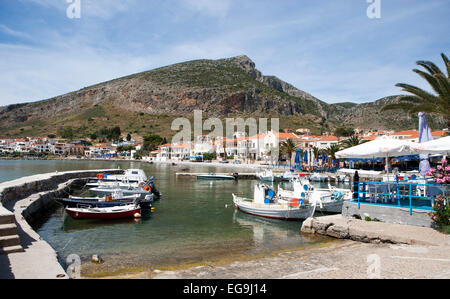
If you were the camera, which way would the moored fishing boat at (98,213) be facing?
facing to the left of the viewer

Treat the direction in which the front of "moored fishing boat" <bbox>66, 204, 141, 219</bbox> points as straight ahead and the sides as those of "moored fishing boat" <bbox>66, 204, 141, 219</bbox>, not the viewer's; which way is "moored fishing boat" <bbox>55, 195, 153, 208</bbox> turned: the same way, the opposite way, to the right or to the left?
the same way

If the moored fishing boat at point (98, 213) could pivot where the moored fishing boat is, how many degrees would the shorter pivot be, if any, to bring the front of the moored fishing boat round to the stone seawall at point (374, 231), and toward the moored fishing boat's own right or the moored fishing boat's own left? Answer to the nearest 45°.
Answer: approximately 135° to the moored fishing boat's own left

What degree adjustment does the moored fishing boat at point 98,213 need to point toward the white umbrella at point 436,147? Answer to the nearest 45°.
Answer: approximately 135° to its left

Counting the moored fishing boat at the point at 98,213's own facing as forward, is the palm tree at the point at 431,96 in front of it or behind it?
behind
